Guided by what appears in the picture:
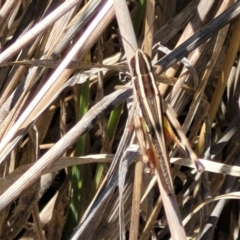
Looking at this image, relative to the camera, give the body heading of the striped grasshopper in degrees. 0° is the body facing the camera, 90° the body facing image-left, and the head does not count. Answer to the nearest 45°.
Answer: approximately 180°
